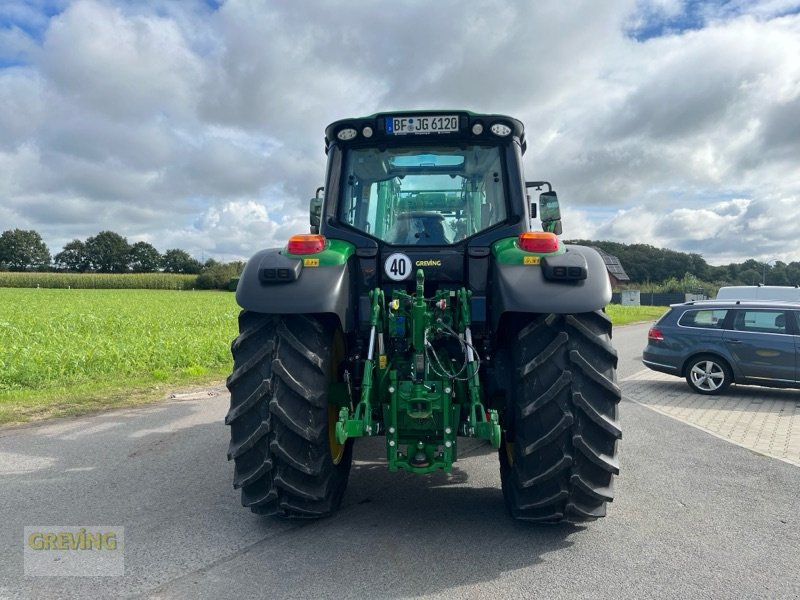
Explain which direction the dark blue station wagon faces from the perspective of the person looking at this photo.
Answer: facing to the right of the viewer

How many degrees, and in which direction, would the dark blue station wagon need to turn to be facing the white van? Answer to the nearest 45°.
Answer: approximately 90° to its left

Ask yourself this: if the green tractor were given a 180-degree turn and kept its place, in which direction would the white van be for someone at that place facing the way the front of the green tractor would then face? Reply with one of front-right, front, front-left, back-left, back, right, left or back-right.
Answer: back-left

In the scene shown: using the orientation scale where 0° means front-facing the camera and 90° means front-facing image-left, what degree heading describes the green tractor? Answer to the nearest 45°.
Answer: approximately 180°

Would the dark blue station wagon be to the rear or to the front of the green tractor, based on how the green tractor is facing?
to the front

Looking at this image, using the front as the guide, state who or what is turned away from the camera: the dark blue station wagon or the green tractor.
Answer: the green tractor

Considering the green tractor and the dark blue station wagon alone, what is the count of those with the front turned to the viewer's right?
1
